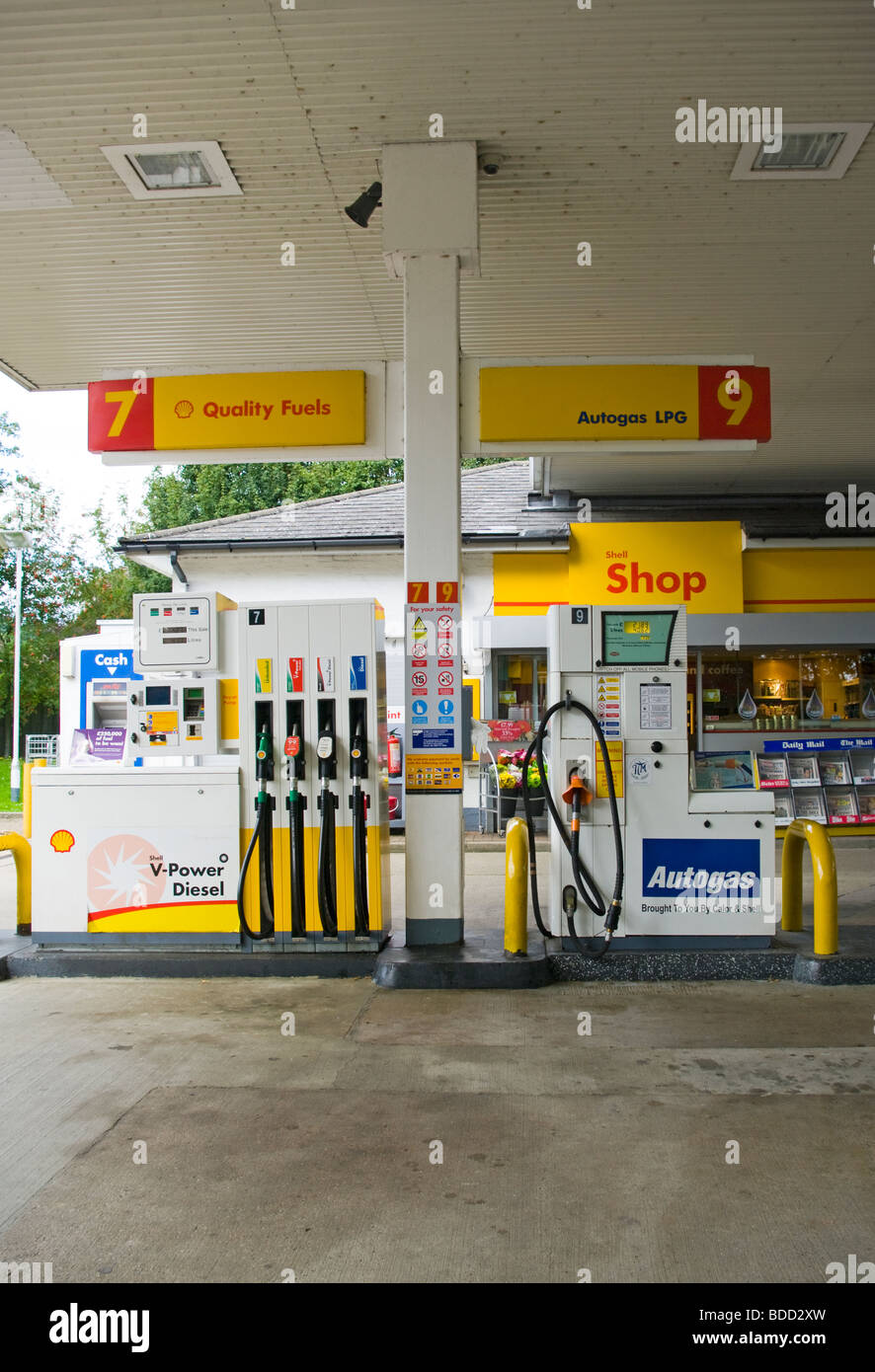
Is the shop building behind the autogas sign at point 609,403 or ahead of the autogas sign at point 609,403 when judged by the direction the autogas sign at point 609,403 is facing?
behind

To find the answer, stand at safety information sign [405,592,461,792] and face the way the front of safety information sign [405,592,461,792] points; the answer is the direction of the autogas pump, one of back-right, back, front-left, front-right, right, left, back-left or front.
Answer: left

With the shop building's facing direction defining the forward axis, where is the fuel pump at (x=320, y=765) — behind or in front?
in front

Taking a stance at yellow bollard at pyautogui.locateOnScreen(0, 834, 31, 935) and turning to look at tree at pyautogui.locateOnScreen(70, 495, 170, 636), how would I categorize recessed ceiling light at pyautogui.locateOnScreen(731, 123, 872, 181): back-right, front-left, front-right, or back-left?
back-right

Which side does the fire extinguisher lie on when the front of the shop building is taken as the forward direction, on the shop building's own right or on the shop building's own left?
on the shop building's own right

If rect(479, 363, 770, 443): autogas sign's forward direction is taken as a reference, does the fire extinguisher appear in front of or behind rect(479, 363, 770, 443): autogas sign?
behind

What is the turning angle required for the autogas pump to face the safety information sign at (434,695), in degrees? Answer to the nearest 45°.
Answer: approximately 90° to its right

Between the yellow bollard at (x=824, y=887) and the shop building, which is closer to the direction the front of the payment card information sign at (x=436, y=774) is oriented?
the yellow bollard

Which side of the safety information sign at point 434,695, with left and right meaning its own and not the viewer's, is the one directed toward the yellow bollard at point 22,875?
right

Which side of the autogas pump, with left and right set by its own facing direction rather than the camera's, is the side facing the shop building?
back

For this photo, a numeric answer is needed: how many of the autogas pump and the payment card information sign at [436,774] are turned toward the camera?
2

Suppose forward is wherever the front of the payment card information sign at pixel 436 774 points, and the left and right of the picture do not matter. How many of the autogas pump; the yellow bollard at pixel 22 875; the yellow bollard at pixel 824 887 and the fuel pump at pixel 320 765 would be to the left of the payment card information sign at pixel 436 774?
2
